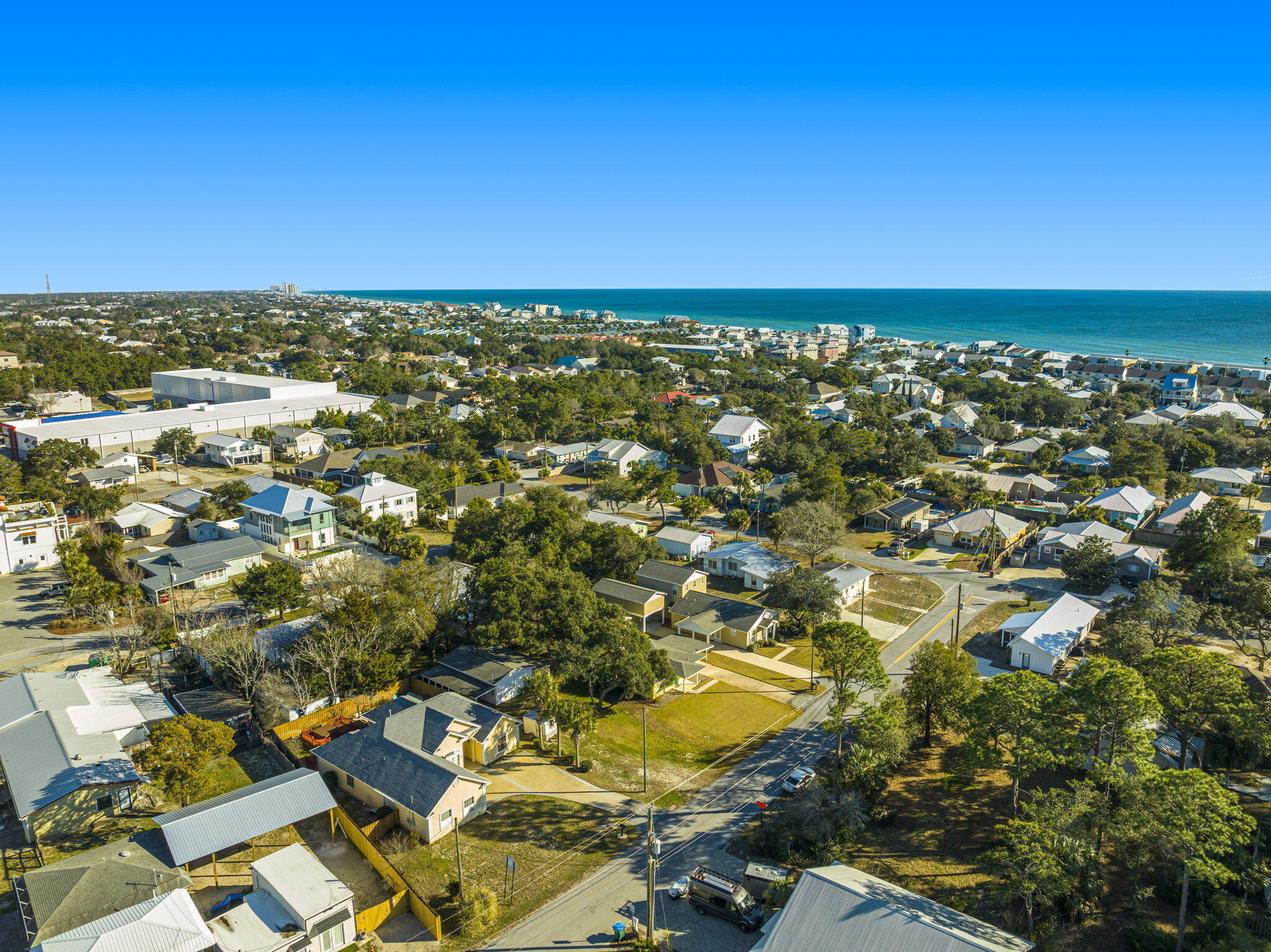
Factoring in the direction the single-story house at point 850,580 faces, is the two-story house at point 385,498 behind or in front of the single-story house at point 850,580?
behind

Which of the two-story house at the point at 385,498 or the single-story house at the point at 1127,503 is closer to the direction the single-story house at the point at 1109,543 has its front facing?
the two-story house

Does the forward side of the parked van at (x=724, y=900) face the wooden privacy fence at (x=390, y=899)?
no

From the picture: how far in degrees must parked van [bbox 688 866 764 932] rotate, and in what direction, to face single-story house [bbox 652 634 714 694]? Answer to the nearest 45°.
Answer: approximately 135° to its left

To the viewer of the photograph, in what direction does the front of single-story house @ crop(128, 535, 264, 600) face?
facing the viewer and to the right of the viewer

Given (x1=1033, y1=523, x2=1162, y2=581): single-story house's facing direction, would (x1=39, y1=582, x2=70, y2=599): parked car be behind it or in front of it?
in front

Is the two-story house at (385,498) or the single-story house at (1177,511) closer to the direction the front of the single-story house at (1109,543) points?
the two-story house

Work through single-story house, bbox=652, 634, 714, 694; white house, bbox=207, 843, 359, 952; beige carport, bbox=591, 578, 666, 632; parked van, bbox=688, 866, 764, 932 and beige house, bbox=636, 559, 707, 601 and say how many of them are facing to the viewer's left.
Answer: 0

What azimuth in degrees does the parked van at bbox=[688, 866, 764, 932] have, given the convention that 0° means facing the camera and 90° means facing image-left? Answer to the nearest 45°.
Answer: approximately 315°

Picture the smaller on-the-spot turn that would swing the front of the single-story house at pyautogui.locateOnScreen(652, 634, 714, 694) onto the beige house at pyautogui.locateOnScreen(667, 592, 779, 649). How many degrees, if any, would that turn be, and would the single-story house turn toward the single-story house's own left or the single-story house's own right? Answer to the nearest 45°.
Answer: approximately 90° to the single-story house's own left

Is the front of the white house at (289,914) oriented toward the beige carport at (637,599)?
no

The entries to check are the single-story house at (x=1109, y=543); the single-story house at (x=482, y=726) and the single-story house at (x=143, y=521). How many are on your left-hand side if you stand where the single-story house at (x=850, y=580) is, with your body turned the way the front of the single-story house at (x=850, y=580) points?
1

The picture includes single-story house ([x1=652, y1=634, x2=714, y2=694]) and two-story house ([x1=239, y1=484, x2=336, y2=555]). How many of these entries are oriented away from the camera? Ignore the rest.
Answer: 0

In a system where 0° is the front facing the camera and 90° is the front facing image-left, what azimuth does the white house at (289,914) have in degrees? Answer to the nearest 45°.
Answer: approximately 315°

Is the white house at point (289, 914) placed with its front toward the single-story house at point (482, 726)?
no

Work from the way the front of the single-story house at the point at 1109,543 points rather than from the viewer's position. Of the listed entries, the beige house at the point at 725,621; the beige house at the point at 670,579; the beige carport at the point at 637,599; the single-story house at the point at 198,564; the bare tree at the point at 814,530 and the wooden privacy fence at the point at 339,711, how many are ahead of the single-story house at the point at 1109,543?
6
